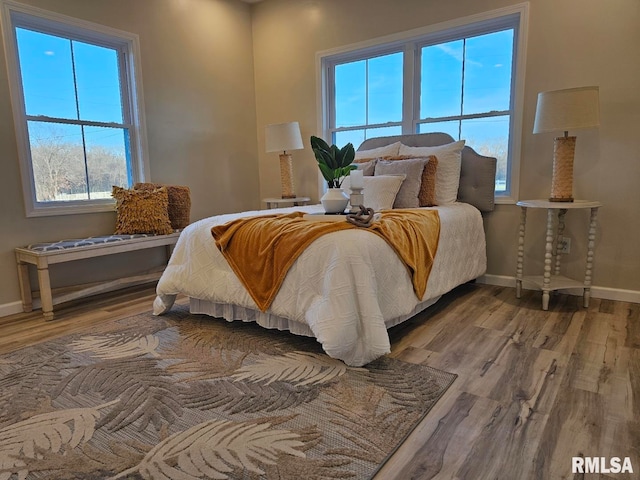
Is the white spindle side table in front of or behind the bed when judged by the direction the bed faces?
behind

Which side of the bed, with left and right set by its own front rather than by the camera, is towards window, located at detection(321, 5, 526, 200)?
back

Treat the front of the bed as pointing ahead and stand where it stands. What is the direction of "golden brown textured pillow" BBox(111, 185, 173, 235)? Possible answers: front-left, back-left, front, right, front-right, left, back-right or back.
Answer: right

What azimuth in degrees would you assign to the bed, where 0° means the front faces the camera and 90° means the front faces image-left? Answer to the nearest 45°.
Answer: approximately 45°

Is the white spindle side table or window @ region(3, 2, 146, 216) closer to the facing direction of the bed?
the window
